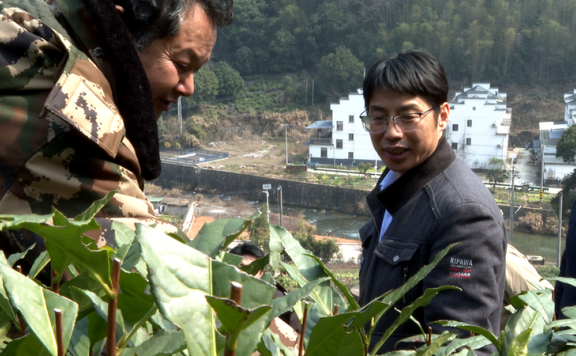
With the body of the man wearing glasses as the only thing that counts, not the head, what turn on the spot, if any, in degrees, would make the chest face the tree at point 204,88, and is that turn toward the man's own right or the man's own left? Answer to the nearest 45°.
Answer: approximately 90° to the man's own right

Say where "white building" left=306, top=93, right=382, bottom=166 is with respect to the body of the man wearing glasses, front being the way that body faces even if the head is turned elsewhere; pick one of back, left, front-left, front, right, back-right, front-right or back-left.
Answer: back-right

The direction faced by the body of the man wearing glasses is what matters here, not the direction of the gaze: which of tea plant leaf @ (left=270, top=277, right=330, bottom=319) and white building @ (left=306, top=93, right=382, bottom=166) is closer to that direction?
the tea plant leaf

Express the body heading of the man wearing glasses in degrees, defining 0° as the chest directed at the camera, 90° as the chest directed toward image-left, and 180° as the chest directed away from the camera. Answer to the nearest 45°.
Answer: approximately 45°

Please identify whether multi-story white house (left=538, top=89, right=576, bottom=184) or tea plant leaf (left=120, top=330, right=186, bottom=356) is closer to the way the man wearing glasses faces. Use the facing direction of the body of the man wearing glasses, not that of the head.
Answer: the tea plant leaf

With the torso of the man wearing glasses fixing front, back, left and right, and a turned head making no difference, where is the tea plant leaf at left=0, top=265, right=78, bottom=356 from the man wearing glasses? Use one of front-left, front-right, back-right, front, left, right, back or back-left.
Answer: front-left

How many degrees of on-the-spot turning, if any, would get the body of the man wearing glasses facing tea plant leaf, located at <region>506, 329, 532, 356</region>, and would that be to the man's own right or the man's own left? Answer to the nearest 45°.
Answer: approximately 45° to the man's own left

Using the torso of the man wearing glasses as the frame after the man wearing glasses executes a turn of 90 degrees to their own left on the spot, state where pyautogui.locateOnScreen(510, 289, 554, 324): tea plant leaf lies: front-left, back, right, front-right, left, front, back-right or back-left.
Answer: front-right

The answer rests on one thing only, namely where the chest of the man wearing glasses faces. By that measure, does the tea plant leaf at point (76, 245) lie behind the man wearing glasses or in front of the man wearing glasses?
in front

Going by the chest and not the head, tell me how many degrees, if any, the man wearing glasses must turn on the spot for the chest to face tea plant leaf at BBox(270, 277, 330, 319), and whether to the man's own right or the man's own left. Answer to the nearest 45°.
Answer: approximately 45° to the man's own left

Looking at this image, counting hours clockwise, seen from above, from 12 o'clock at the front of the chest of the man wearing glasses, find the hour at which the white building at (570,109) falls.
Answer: The white building is roughly at 5 o'clock from the man wearing glasses.

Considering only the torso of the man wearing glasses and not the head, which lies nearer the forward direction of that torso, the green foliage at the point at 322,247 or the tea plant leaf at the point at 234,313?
the tea plant leaf

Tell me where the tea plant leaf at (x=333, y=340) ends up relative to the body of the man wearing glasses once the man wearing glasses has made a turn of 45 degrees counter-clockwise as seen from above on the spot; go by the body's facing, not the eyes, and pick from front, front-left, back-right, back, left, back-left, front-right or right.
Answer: front

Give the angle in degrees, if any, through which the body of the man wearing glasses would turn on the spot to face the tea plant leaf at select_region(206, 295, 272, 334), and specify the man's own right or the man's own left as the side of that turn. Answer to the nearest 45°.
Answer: approximately 45° to the man's own left

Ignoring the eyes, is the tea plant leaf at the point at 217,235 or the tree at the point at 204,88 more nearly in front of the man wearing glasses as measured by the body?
the tea plant leaf
